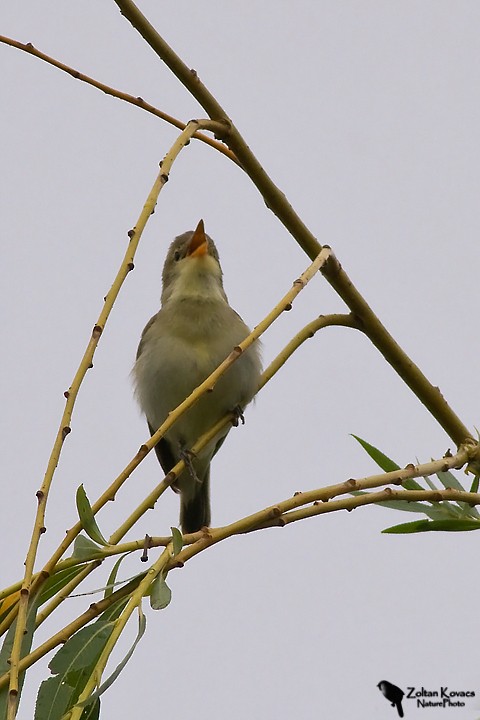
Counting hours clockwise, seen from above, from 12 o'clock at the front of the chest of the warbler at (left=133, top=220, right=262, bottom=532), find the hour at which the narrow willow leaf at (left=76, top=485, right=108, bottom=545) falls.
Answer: The narrow willow leaf is roughly at 3 o'clock from the warbler.

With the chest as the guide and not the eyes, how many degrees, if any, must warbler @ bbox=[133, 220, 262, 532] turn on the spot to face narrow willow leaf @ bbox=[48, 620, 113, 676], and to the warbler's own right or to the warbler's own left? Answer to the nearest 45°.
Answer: approximately 90° to the warbler's own right

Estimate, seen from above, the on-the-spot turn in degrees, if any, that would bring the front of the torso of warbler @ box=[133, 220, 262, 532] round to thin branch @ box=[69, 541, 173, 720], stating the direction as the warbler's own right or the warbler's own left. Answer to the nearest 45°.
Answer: approximately 90° to the warbler's own right

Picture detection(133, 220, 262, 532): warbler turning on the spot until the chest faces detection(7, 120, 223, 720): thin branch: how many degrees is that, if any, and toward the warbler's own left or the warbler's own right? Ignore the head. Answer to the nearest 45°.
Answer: approximately 90° to the warbler's own right

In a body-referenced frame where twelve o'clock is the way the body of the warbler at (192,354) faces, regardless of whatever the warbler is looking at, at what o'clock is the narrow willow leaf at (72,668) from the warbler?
The narrow willow leaf is roughly at 3 o'clock from the warbler.

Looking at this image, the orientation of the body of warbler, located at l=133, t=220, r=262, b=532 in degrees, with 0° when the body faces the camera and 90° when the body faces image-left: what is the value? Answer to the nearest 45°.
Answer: approximately 0°
